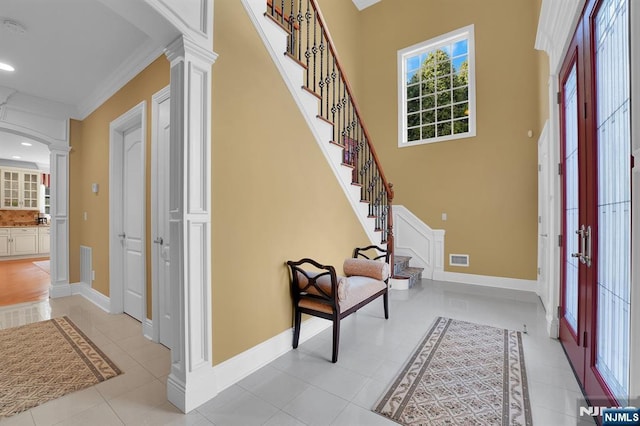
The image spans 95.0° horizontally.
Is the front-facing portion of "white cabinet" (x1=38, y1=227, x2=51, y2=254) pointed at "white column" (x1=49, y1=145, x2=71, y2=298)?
yes

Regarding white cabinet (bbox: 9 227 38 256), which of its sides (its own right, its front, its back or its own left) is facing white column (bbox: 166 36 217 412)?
front

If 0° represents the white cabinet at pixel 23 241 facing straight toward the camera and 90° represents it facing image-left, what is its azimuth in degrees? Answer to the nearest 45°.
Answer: approximately 0°

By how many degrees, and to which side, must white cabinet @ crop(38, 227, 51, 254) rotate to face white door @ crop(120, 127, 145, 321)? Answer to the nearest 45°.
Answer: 0° — it already faces it

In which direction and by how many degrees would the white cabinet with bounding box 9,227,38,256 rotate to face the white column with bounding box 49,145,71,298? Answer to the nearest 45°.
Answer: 0° — it already faces it

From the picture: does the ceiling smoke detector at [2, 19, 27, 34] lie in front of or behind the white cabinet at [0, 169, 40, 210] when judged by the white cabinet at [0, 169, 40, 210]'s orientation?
in front

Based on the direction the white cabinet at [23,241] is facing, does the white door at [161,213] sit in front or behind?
in front

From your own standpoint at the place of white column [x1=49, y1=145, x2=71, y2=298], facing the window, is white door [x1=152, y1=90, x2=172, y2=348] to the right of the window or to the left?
right

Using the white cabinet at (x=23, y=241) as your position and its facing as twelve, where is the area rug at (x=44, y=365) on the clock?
The area rug is roughly at 12 o'clock from the white cabinet.

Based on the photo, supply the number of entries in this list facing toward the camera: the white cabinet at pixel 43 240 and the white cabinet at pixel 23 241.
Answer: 2
